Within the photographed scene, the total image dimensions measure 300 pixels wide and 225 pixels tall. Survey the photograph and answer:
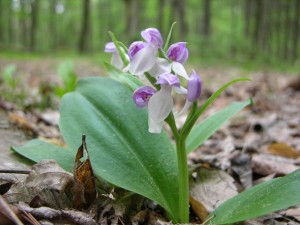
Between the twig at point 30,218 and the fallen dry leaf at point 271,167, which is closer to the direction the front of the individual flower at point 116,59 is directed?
the twig

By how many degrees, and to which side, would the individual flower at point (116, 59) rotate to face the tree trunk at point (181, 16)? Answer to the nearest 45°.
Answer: approximately 90° to its right

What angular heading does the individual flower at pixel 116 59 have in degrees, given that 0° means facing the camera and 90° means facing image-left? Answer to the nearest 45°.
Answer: approximately 90°

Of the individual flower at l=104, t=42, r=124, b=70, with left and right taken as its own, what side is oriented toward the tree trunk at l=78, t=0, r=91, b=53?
right

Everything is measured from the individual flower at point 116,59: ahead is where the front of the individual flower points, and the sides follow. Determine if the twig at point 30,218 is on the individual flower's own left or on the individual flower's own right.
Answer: on the individual flower's own left

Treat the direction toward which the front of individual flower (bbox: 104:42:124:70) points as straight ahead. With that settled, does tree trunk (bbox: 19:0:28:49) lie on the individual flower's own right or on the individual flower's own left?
on the individual flower's own right

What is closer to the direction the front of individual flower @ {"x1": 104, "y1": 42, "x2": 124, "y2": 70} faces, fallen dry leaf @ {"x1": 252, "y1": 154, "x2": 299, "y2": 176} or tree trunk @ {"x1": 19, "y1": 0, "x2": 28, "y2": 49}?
the tree trunk
